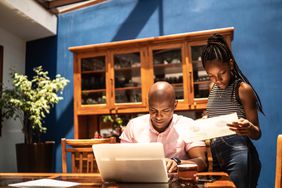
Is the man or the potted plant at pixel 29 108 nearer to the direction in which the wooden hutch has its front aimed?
the man

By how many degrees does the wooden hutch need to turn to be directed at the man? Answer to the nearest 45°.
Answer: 0° — it already faces them

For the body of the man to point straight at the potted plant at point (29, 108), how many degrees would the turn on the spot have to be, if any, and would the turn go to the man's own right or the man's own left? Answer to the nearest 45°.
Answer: approximately 135° to the man's own right

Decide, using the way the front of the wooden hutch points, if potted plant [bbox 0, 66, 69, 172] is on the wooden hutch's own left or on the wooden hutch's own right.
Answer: on the wooden hutch's own right

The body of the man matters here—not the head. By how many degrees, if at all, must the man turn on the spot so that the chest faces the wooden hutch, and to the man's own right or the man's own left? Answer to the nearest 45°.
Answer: approximately 180°

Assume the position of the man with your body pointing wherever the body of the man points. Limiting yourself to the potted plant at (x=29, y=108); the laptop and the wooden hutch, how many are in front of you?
1

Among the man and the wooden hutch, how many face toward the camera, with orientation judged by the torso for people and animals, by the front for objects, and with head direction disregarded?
2

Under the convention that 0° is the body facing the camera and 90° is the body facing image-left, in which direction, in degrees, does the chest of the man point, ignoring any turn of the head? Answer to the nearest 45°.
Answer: approximately 0°
